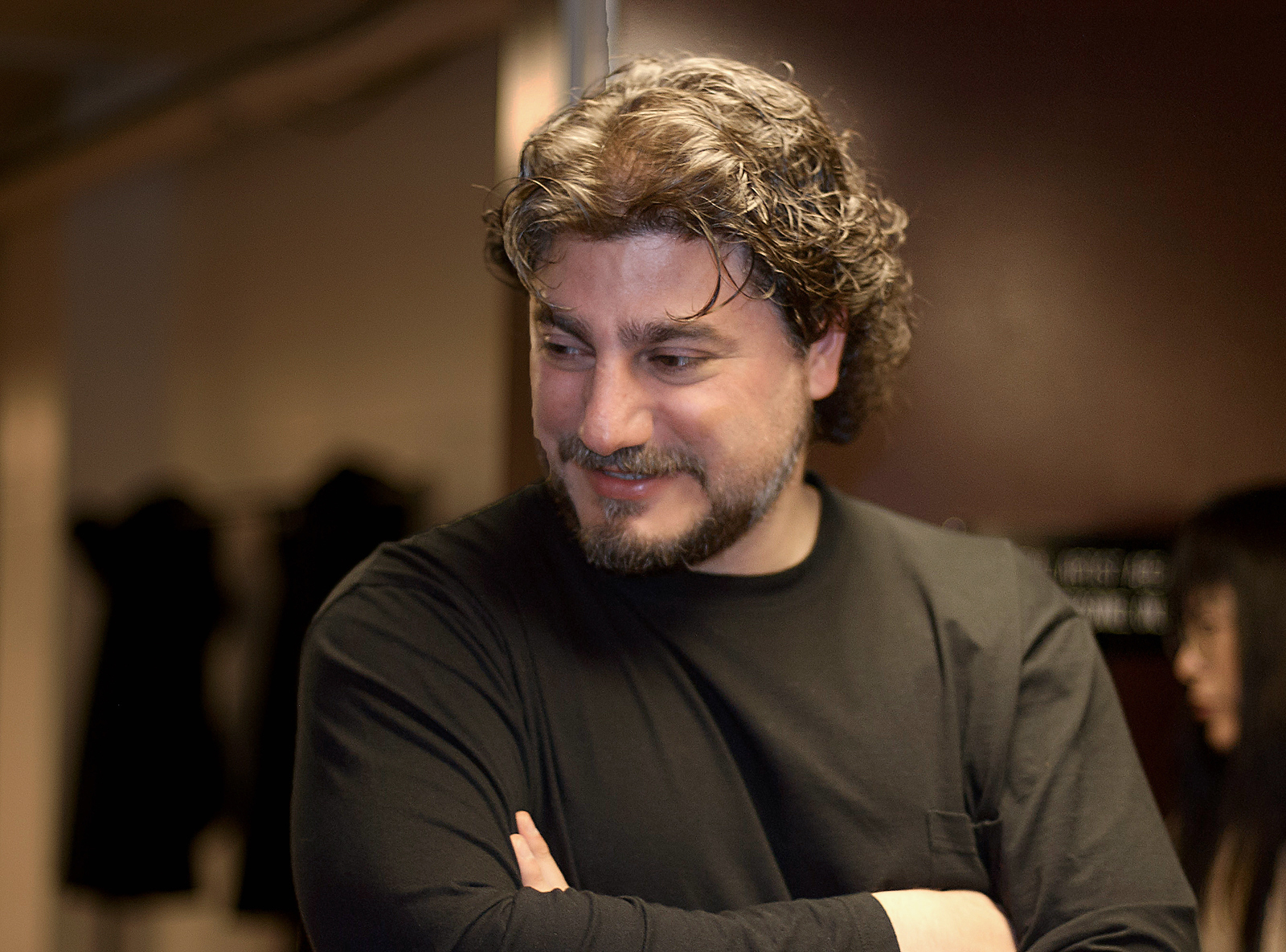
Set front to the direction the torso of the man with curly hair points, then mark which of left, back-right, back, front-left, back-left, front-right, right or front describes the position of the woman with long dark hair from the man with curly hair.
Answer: back-left

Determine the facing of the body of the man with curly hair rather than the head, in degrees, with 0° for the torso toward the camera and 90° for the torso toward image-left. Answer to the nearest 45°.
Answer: approximately 0°
